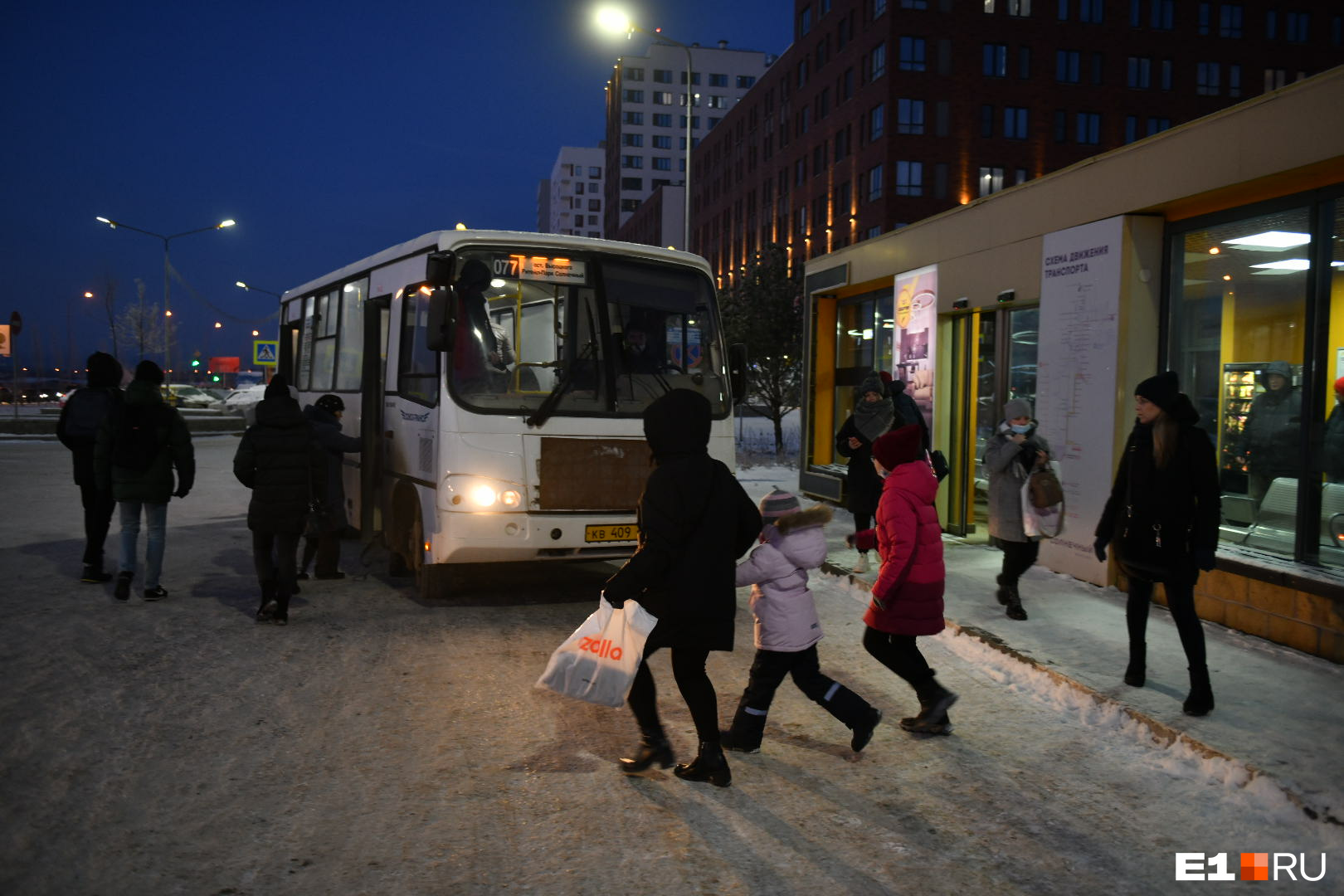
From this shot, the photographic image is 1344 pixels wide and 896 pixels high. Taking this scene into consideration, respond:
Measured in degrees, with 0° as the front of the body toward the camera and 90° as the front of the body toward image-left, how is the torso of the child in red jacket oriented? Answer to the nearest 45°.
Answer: approximately 90°

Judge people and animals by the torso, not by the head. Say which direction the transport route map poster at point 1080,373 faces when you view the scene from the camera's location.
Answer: facing the viewer and to the left of the viewer

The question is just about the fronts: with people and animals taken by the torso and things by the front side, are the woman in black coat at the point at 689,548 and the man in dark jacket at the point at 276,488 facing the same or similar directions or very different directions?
same or similar directions

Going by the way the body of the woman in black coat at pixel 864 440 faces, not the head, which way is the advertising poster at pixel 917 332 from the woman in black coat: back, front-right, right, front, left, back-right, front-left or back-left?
back

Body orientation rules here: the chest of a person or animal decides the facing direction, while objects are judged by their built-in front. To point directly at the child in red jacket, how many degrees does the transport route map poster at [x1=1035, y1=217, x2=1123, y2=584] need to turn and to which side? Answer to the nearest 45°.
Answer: approximately 45° to its left

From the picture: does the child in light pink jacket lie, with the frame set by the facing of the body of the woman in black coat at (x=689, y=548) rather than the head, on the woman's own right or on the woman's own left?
on the woman's own right

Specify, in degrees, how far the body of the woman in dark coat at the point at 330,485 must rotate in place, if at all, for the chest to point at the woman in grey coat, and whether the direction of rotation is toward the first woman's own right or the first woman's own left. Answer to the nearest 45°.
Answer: approximately 45° to the first woman's own right

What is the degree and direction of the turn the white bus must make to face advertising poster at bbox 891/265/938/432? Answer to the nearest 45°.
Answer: approximately 90° to its left

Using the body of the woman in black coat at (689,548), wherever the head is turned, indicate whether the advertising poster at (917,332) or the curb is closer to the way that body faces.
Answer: the advertising poster

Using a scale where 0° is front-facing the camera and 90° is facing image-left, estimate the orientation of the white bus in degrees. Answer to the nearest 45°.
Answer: approximately 315°

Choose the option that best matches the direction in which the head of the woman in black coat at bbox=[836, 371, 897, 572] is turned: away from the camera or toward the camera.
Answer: toward the camera

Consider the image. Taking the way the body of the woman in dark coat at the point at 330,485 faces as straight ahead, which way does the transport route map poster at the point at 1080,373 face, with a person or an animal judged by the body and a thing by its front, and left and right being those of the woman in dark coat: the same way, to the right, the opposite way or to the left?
the opposite way

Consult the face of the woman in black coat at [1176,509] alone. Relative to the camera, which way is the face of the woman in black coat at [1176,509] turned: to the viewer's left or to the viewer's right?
to the viewer's left

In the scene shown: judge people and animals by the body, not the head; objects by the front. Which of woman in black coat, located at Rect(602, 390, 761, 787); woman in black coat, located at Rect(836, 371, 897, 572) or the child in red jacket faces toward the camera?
woman in black coat, located at Rect(836, 371, 897, 572)
